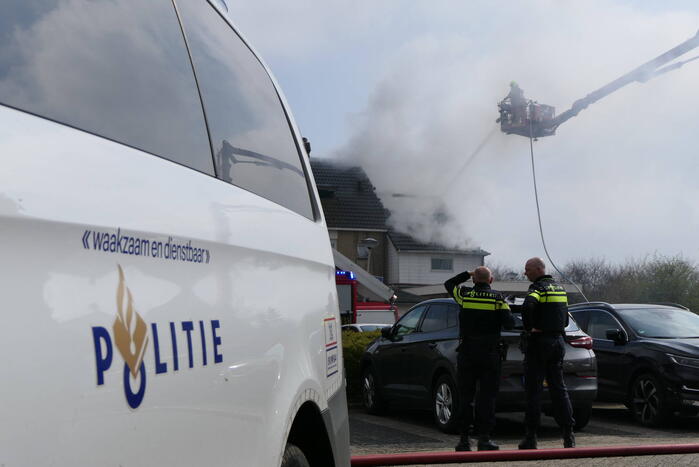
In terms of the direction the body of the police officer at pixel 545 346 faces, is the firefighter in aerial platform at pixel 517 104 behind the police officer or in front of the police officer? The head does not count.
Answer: in front

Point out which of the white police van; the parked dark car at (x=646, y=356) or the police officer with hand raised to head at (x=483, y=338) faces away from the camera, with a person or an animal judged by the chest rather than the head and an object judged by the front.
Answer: the police officer with hand raised to head

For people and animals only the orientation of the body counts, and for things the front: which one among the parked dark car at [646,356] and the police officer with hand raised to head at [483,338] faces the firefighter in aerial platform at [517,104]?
the police officer with hand raised to head

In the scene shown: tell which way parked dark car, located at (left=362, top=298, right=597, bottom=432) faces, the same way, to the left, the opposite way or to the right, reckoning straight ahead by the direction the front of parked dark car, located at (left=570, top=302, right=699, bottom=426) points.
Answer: the opposite way

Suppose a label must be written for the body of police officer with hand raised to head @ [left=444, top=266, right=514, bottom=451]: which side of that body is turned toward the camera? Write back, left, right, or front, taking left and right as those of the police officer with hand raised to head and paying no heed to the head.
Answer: back

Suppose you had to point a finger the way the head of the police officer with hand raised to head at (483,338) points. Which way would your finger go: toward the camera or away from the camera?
away from the camera
